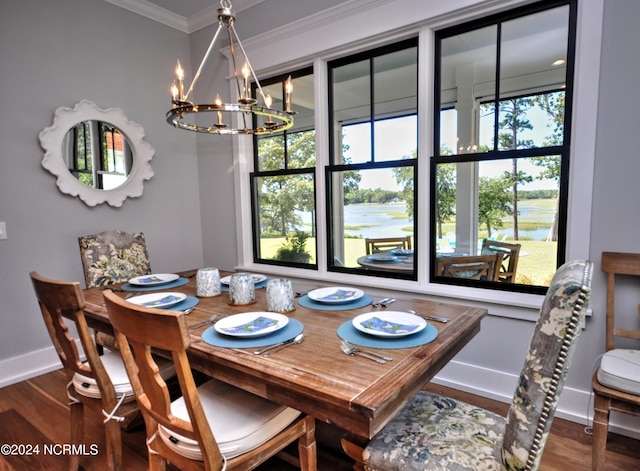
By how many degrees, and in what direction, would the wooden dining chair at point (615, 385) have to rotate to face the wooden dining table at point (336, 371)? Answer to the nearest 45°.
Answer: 0° — it already faces it

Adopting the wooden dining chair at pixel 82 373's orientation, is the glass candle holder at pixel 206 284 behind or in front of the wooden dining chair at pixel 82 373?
in front

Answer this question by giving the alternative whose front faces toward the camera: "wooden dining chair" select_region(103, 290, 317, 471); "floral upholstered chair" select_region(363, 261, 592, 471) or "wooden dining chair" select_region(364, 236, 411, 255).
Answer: "wooden dining chair" select_region(364, 236, 411, 255)

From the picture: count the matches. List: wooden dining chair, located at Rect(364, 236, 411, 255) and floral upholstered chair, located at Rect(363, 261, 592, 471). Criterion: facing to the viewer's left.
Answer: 1

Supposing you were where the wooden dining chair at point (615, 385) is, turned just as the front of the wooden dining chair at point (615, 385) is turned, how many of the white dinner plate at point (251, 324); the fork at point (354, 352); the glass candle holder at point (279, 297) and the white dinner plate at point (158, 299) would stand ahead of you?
4

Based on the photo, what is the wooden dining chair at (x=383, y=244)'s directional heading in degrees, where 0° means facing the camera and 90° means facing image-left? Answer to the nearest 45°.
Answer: approximately 0°

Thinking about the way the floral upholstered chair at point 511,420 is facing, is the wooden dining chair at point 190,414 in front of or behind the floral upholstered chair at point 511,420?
in front

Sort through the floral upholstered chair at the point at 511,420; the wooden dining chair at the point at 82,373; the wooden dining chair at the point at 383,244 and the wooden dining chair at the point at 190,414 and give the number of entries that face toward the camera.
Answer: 1

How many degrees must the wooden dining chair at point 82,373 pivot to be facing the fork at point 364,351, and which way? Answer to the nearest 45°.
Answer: approximately 90° to its right

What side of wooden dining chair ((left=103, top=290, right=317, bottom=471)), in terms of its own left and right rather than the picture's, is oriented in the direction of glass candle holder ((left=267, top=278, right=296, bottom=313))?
front

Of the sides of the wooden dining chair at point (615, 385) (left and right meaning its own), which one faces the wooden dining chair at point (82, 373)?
front

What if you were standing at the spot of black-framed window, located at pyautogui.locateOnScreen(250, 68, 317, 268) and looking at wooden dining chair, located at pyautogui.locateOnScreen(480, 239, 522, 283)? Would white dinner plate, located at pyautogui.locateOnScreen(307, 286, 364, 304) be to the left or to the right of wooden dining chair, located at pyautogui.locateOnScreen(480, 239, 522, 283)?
right

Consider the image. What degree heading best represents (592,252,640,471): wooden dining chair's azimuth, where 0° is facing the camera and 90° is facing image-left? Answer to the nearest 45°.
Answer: approximately 45°

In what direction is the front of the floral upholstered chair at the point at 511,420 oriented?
to the viewer's left
